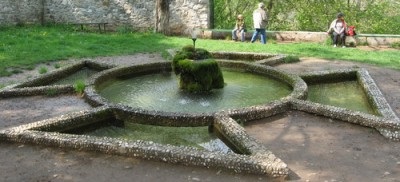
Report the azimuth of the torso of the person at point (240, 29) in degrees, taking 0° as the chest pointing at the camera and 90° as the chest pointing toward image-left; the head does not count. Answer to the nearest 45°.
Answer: approximately 0°

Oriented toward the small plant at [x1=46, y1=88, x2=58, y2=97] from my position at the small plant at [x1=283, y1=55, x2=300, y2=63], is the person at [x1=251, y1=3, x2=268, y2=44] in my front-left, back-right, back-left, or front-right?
back-right

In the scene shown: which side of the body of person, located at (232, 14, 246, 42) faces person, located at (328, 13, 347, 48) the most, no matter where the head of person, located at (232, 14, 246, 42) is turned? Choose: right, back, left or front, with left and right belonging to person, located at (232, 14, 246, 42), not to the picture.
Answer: left

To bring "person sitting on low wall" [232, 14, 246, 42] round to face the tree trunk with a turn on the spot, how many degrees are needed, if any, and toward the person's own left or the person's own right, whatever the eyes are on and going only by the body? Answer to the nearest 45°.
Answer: approximately 90° to the person's own right
